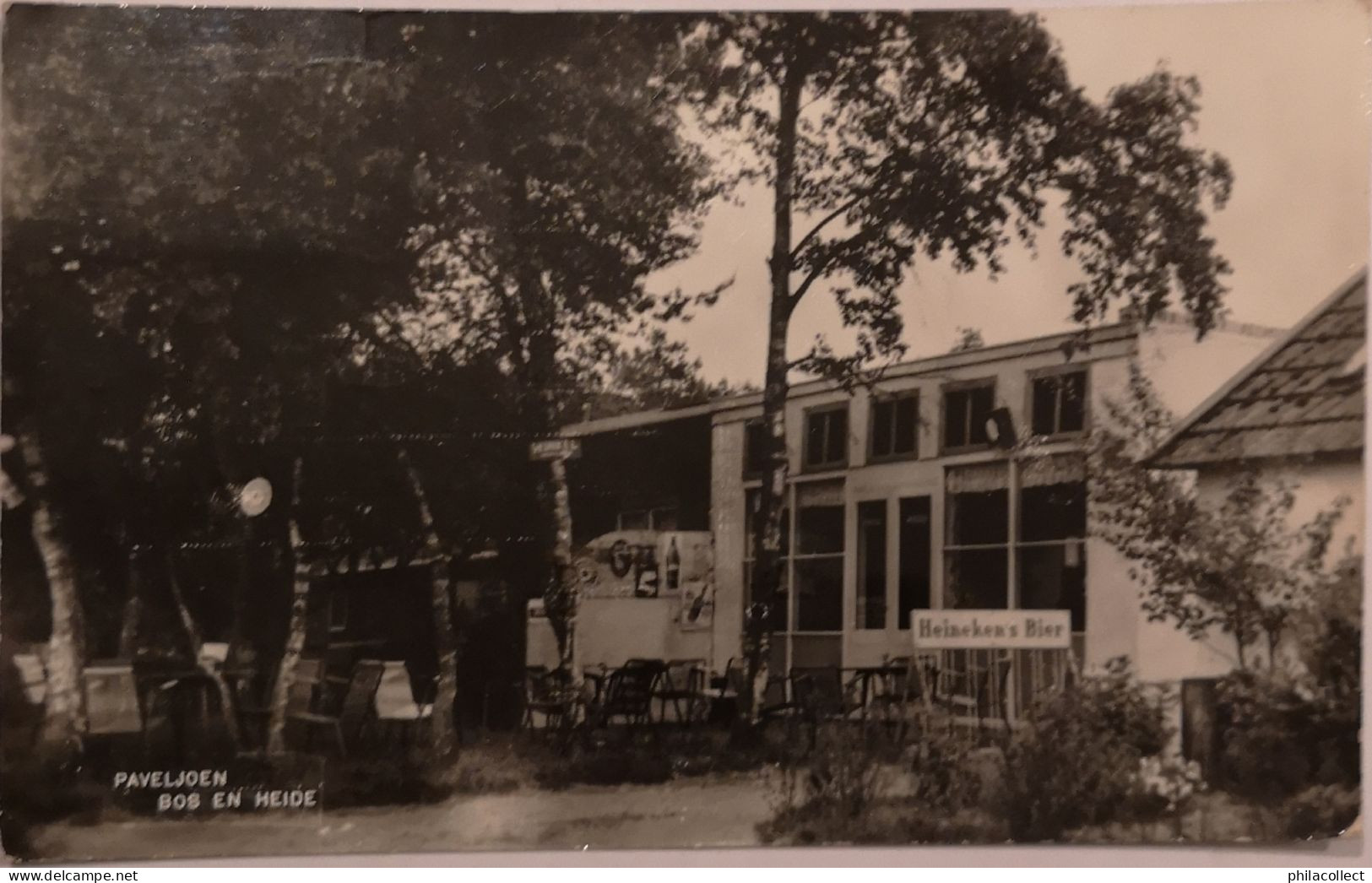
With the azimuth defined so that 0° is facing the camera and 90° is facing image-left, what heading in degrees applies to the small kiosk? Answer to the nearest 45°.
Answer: approximately 0°

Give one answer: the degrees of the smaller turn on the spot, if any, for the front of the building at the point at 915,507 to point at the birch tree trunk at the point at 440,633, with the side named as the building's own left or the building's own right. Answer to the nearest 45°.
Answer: approximately 45° to the building's own right

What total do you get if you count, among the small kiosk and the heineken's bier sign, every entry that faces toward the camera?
2

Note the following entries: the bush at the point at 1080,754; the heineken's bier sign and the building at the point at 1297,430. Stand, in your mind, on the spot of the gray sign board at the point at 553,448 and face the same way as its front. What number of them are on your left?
3

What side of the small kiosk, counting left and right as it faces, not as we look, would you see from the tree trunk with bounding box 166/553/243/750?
right

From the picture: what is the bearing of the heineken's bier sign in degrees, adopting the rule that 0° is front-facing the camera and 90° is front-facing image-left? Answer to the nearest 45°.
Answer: approximately 0°
